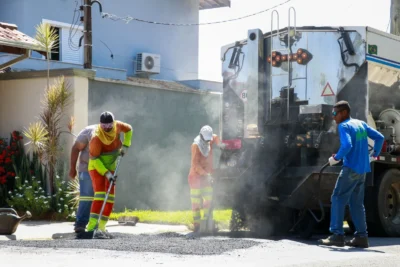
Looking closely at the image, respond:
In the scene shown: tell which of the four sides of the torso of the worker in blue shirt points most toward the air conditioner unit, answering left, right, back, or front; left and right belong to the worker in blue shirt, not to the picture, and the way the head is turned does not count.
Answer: front

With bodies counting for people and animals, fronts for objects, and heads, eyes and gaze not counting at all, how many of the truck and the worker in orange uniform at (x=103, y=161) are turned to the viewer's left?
0

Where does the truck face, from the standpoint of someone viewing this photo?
facing away from the viewer and to the right of the viewer

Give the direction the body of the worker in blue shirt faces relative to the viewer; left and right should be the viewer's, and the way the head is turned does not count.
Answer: facing away from the viewer and to the left of the viewer

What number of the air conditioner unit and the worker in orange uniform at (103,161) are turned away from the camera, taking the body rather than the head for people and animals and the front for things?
0

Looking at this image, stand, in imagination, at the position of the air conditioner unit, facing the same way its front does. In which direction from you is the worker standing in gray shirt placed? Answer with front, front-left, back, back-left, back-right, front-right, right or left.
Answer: front-right

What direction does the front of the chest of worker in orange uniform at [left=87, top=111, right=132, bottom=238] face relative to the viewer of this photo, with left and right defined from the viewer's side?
facing the viewer and to the right of the viewer

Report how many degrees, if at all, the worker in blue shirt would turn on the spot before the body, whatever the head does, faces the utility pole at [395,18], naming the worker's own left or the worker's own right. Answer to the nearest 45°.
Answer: approximately 45° to the worker's own right

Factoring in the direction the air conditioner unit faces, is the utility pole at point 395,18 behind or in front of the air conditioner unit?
in front

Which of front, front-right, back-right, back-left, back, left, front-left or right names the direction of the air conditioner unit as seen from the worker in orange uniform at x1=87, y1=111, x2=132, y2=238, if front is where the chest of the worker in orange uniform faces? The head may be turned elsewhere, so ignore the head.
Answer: back-left

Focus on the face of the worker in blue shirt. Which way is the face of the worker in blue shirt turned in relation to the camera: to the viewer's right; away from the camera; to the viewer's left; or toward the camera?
to the viewer's left

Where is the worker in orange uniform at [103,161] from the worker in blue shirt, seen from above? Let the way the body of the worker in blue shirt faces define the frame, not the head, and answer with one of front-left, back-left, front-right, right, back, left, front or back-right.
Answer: front-left

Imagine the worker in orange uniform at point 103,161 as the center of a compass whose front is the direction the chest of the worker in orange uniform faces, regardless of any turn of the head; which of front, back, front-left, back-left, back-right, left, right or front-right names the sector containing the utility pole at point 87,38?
back-left

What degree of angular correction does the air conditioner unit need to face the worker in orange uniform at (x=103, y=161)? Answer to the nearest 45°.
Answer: approximately 45° to its right

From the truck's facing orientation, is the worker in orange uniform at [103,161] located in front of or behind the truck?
behind
